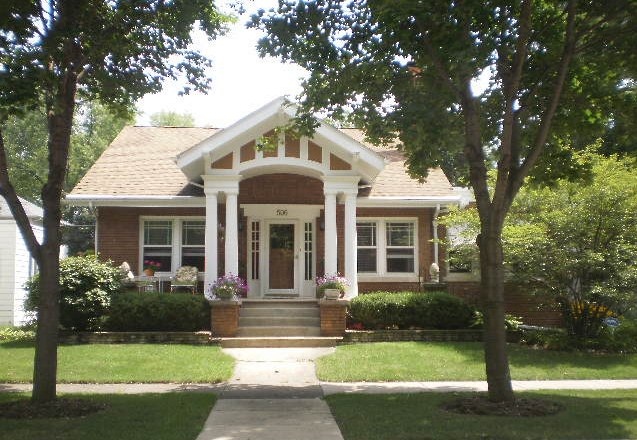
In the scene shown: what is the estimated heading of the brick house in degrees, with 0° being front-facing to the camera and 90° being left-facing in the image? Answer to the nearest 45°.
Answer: approximately 0°

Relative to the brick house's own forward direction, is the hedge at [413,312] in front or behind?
in front

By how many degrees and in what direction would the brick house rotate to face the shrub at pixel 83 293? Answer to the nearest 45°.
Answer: approximately 45° to its right

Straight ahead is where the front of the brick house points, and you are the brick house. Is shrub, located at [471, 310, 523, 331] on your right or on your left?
on your left

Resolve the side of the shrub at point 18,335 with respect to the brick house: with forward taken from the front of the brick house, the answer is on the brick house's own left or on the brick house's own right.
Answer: on the brick house's own right
